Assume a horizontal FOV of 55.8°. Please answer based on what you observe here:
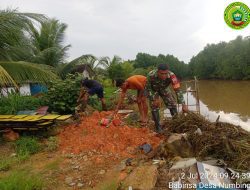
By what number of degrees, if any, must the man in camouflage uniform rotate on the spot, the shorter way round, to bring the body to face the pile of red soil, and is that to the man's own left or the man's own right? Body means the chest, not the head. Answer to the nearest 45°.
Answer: approximately 45° to the man's own right

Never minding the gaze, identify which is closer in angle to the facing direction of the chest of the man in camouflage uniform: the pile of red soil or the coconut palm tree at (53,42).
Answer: the pile of red soil

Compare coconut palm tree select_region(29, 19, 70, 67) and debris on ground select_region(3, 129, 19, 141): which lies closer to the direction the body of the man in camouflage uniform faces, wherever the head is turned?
the debris on ground

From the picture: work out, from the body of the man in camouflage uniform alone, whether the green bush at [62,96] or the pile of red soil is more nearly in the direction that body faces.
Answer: the pile of red soil
